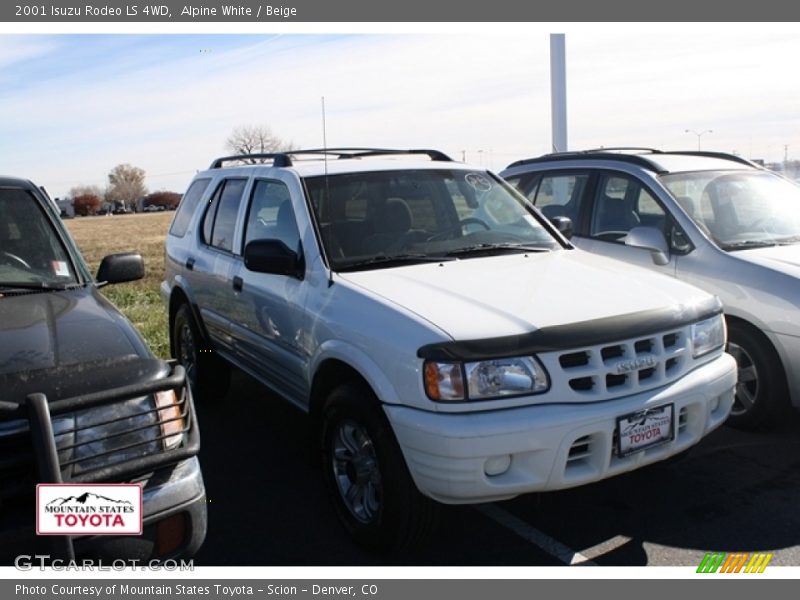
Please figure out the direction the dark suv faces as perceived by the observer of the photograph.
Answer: facing the viewer

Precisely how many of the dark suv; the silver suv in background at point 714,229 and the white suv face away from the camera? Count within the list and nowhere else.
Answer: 0

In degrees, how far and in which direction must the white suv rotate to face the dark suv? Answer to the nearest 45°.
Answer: approximately 90° to its right

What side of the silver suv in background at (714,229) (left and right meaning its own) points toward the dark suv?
right

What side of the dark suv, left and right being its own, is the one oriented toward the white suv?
left

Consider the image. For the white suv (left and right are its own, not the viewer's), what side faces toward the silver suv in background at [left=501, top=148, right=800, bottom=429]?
left

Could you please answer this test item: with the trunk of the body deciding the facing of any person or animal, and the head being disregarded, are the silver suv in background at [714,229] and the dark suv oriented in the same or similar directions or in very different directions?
same or similar directions

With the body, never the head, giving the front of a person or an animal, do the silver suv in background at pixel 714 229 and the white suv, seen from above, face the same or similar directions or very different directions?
same or similar directions

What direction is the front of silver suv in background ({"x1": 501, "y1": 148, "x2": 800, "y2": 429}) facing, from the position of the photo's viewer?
facing the viewer and to the right of the viewer
